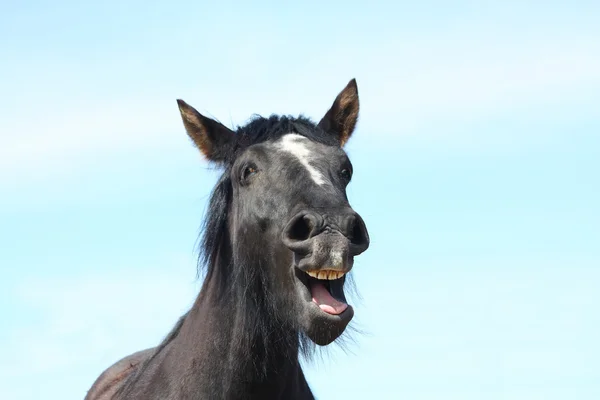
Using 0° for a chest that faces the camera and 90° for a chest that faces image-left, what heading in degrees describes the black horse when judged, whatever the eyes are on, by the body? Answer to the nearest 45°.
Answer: approximately 315°
